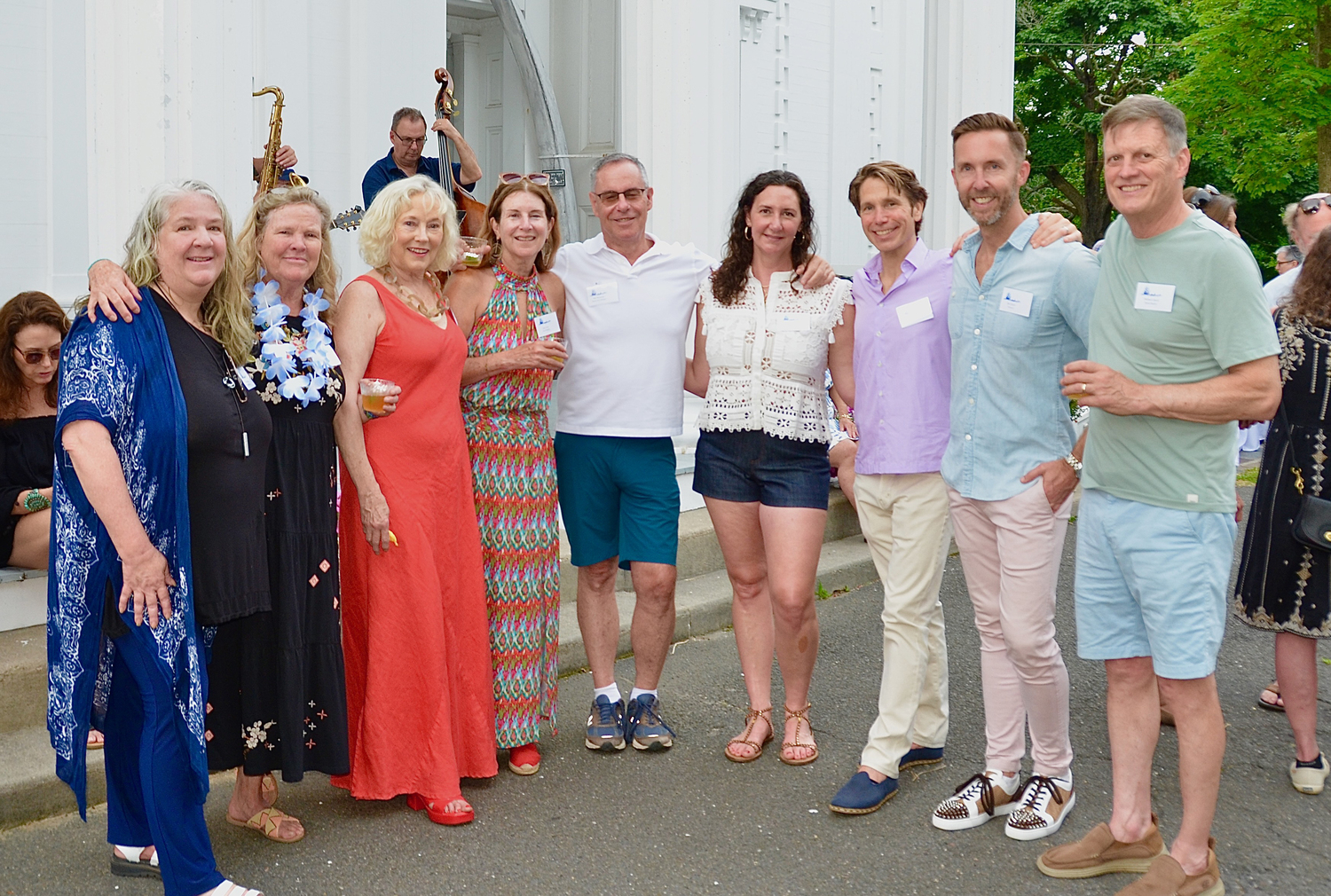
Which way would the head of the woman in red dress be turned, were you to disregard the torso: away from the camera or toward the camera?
toward the camera

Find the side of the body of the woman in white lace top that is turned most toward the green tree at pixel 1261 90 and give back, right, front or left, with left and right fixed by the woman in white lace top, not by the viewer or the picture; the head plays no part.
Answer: back

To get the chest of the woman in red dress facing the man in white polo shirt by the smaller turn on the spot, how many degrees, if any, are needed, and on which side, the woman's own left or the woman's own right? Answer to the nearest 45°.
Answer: approximately 90° to the woman's own left

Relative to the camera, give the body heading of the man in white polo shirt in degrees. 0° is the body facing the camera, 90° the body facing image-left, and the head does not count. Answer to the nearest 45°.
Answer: approximately 0°

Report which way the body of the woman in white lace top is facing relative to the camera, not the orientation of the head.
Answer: toward the camera

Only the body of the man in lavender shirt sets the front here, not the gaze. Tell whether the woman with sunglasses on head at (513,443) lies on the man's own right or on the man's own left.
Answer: on the man's own right

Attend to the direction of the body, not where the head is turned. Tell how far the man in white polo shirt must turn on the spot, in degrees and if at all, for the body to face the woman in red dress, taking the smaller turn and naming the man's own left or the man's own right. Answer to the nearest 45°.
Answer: approximately 45° to the man's own right

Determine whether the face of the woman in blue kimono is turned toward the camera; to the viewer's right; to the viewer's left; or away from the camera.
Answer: toward the camera

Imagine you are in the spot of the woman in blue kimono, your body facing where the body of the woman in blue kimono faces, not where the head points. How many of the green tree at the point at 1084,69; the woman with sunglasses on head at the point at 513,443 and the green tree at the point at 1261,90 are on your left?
3

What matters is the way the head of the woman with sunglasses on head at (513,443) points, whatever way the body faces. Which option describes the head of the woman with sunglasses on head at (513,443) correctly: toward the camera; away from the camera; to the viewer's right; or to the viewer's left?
toward the camera

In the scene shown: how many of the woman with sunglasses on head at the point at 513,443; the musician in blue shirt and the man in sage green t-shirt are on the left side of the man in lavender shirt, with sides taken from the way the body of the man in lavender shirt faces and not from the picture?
1

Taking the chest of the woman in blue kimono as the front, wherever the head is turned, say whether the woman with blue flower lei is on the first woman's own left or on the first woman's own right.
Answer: on the first woman's own left

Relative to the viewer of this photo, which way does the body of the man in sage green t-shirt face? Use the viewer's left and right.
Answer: facing the viewer and to the left of the viewer

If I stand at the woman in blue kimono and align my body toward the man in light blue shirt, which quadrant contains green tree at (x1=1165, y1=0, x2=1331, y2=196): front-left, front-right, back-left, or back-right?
front-left

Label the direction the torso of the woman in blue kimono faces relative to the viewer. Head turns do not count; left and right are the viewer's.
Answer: facing the viewer and to the right of the viewer

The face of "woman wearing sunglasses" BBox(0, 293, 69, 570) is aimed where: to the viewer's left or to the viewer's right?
to the viewer's right

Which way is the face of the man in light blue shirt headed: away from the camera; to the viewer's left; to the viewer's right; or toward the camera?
toward the camera

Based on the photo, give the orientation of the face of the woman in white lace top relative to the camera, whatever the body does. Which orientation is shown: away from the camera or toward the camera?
toward the camera
